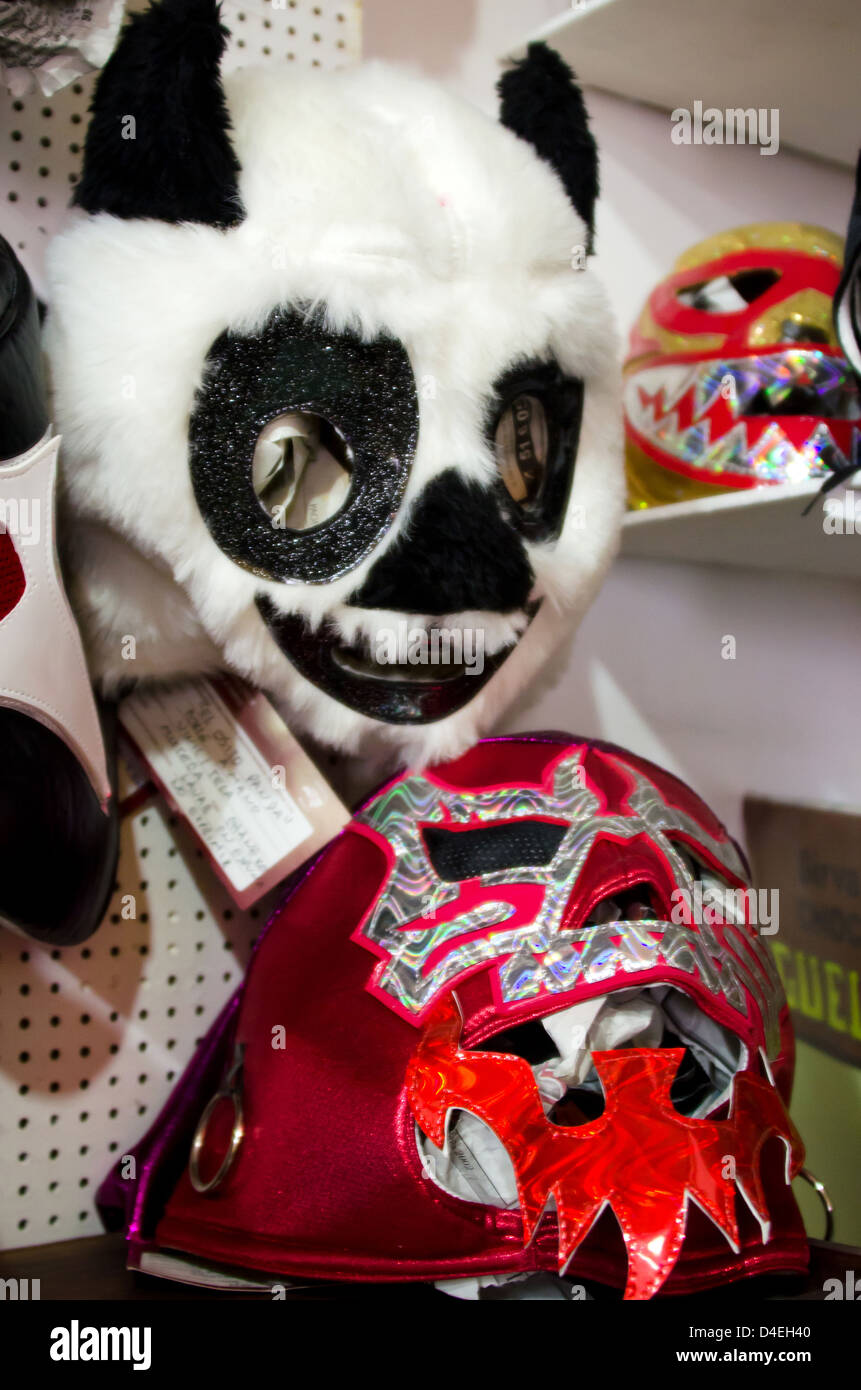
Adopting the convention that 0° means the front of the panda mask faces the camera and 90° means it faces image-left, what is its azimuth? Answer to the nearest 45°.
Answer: approximately 315°

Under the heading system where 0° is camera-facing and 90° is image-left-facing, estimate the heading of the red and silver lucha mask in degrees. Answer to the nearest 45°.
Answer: approximately 315°
